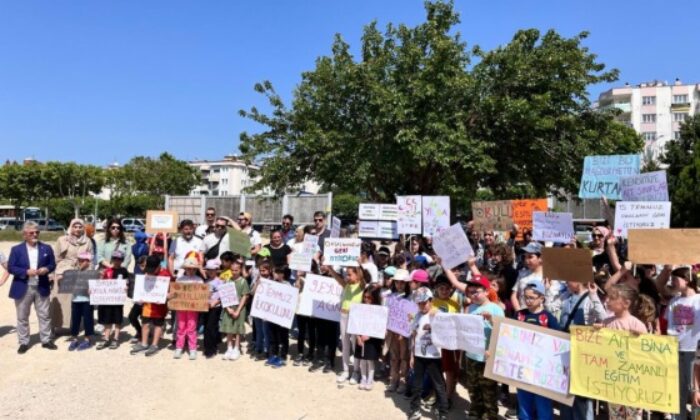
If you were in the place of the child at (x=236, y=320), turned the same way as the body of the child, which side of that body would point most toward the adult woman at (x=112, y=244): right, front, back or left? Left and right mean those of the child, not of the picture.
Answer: right

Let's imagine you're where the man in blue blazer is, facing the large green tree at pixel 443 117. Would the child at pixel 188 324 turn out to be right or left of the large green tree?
right

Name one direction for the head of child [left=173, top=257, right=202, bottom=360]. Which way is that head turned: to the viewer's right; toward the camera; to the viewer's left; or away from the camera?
toward the camera

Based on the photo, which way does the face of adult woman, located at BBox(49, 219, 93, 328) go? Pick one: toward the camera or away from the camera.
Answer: toward the camera

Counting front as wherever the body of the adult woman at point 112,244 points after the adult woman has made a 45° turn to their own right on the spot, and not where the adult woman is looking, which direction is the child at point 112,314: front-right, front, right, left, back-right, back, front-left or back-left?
front-left

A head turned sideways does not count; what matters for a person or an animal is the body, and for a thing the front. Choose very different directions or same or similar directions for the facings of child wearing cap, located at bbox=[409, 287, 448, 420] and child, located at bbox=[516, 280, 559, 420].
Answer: same or similar directions

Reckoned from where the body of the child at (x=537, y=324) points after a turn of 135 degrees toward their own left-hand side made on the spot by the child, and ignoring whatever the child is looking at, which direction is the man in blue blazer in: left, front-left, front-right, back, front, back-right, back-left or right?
back

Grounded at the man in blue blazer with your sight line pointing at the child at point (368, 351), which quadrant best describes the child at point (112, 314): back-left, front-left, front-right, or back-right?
front-left

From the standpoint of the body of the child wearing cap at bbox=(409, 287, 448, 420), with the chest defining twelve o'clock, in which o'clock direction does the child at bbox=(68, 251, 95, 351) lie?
The child is roughly at 4 o'clock from the child wearing cap.

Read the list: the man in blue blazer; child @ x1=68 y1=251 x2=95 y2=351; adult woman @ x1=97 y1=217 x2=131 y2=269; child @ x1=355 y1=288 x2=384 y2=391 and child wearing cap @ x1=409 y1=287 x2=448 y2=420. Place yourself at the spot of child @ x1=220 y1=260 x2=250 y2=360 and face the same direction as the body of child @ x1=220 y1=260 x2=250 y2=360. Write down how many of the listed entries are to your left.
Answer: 2

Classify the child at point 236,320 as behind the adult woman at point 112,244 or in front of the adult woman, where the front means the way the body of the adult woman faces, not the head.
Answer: in front

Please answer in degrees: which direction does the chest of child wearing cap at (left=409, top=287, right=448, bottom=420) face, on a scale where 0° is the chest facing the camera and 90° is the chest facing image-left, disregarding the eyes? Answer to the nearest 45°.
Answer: approximately 45°

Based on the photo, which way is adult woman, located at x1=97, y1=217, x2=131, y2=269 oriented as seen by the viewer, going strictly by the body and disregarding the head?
toward the camera

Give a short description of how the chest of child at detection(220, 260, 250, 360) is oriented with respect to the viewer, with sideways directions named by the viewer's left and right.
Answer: facing the viewer and to the left of the viewer

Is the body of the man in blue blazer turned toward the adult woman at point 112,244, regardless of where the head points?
no

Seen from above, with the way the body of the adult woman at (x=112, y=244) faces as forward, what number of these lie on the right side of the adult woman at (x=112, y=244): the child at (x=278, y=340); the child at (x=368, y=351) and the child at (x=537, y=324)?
0

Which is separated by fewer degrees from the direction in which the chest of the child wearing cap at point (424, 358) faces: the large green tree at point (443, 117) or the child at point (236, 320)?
the child
